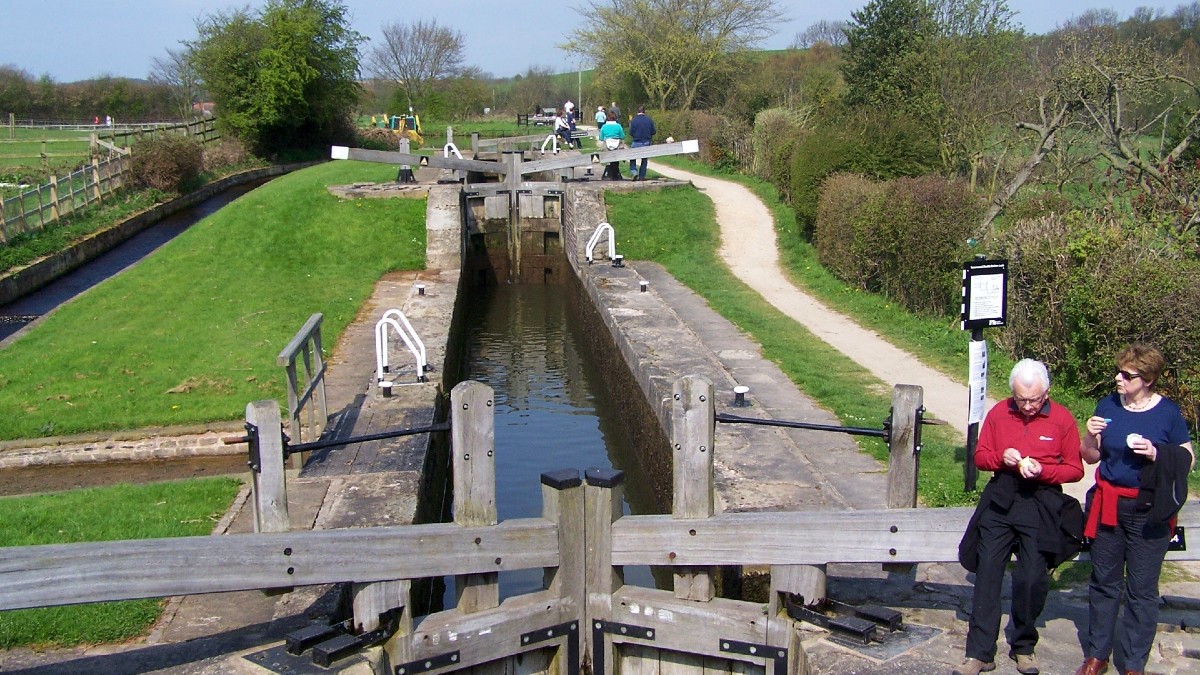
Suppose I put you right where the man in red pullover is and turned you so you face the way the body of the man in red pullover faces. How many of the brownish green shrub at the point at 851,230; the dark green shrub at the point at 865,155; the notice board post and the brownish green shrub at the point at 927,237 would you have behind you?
4

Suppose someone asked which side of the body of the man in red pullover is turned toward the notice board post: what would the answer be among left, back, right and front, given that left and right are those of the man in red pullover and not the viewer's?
back

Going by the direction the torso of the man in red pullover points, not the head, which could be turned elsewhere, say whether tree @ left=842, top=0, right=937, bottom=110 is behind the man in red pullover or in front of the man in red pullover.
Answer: behind

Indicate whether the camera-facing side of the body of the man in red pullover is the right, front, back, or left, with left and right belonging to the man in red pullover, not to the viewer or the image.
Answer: front

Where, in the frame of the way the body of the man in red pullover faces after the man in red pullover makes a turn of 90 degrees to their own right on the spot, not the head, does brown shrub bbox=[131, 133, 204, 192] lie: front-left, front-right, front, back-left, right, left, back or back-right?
front-right

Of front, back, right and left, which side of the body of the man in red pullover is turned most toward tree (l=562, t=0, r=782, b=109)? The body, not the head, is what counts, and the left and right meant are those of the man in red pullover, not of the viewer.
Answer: back

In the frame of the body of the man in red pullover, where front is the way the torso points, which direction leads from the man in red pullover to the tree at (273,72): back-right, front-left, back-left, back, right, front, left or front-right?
back-right

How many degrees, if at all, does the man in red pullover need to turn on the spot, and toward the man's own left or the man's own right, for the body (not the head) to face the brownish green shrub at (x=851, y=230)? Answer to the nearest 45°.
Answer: approximately 180°

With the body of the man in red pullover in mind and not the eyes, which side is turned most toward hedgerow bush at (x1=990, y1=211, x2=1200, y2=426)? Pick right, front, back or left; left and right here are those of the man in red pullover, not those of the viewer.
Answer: back

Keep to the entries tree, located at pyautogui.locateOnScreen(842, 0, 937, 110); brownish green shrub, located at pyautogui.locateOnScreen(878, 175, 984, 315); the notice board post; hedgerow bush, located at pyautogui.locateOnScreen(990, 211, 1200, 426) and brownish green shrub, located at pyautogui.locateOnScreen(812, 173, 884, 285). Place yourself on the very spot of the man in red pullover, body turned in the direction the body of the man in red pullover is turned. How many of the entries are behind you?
5
